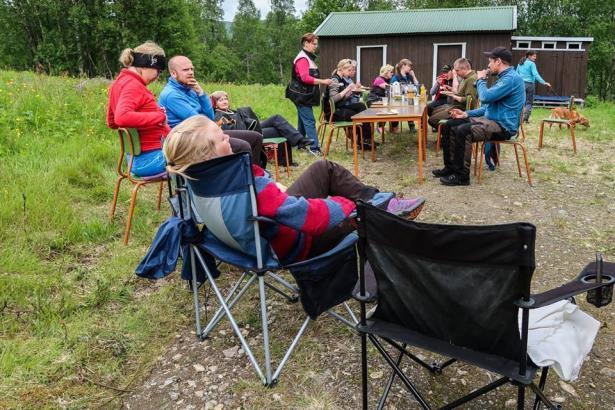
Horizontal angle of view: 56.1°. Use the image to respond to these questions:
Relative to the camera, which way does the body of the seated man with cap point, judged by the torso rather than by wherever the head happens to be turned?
to the viewer's left

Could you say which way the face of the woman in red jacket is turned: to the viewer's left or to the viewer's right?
to the viewer's right

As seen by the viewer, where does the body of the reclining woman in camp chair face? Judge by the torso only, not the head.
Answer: to the viewer's right

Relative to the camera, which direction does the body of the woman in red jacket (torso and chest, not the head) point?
to the viewer's right

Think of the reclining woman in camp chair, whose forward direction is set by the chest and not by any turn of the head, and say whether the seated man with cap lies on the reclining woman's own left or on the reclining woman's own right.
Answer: on the reclining woman's own left

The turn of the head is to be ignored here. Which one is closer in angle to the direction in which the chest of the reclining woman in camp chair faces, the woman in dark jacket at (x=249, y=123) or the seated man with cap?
the seated man with cap

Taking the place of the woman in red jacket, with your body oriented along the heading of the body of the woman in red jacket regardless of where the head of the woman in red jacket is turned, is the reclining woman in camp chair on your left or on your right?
on your right

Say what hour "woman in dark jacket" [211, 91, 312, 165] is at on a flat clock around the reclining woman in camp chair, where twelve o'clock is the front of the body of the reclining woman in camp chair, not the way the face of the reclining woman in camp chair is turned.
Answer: The woman in dark jacket is roughly at 9 o'clock from the reclining woman in camp chair.

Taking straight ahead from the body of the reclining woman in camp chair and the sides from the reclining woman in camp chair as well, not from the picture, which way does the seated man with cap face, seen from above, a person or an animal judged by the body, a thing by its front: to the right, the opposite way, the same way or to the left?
the opposite way

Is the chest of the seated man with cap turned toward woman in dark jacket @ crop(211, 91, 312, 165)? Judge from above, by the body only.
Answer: yes

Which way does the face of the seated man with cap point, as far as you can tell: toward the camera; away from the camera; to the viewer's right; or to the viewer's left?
to the viewer's left

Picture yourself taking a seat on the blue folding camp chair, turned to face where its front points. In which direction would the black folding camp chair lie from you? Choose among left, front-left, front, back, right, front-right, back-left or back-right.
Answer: right

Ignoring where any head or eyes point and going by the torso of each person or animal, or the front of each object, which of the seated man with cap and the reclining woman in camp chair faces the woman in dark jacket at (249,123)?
the seated man with cap

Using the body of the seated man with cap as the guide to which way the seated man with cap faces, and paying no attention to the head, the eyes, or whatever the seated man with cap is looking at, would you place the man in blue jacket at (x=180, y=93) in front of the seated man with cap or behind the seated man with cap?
in front
